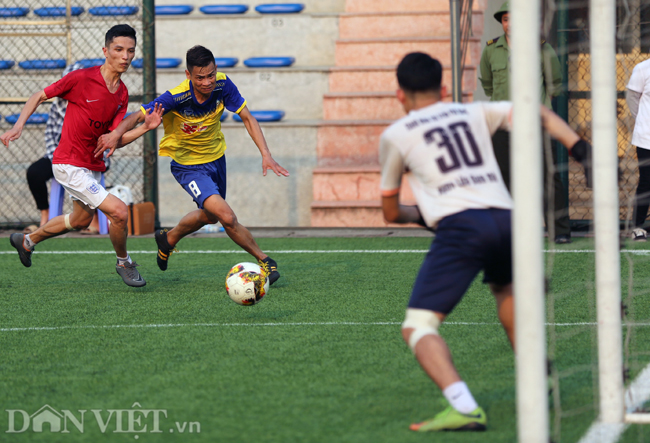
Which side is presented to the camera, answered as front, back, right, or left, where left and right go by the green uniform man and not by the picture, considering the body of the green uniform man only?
front

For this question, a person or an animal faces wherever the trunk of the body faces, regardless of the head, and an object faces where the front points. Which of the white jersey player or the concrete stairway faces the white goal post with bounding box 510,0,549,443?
the concrete stairway

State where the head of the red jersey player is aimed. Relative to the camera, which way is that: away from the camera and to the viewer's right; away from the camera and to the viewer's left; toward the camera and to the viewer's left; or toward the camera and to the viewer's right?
toward the camera and to the viewer's right

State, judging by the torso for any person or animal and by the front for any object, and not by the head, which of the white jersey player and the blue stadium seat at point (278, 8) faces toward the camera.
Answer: the blue stadium seat

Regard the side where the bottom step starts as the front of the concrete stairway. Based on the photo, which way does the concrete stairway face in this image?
toward the camera

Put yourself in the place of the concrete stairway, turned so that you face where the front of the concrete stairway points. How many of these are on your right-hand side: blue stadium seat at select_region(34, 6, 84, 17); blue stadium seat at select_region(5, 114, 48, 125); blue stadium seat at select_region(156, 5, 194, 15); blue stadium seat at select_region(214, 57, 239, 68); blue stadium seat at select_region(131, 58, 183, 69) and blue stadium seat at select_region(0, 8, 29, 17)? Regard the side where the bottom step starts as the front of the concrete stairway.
6

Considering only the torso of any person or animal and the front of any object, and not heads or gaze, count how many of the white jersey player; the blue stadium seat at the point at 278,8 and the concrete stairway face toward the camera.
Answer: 2

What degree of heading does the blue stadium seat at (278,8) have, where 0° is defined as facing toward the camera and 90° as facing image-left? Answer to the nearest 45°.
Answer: approximately 0°

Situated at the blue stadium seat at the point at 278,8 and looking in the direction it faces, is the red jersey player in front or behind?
in front

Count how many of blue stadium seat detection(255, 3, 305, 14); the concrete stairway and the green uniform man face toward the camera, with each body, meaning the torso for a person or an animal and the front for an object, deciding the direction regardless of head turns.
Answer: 3

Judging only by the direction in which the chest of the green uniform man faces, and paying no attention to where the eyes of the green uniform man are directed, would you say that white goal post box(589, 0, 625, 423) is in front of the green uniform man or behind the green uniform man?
in front

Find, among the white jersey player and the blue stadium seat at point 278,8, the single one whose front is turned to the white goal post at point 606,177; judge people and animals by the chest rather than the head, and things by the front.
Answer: the blue stadium seat

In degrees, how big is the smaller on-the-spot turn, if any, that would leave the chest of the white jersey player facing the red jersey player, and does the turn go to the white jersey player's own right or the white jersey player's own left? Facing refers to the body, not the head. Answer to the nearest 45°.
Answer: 0° — they already face them

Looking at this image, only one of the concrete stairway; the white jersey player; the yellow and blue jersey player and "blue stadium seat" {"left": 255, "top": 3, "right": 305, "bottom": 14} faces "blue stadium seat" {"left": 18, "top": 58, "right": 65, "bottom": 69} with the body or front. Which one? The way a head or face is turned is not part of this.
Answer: the white jersey player

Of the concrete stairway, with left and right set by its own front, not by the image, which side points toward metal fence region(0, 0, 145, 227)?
right

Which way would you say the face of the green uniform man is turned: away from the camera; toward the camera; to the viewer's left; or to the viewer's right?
toward the camera

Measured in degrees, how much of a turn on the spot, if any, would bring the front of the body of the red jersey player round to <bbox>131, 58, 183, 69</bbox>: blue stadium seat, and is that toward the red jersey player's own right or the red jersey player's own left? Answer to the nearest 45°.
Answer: approximately 135° to the red jersey player's own left

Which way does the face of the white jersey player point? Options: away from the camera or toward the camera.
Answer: away from the camera

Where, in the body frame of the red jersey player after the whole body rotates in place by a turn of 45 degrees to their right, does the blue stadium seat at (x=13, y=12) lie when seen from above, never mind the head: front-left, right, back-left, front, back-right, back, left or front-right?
back

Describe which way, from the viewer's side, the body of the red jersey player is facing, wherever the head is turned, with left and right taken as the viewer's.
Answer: facing the viewer and to the right of the viewer

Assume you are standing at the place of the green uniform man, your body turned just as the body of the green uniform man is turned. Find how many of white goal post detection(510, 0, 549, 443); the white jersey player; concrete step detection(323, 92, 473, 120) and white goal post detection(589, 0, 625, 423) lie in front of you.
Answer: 3

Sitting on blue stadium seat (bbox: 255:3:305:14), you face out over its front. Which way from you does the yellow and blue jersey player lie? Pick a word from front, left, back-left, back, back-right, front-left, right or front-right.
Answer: front
